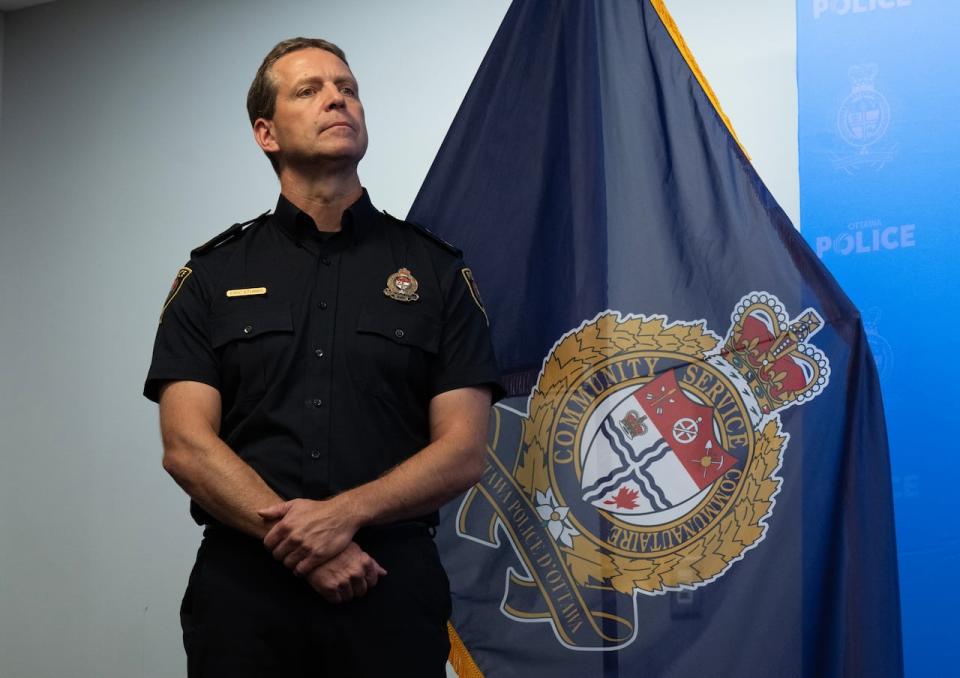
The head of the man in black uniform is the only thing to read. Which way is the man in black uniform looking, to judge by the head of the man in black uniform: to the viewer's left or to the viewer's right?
to the viewer's right

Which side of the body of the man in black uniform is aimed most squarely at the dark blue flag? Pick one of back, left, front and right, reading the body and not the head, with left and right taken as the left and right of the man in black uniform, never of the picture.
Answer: left

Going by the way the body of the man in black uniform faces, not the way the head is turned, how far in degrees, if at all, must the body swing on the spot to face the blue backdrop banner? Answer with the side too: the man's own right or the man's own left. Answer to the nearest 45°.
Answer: approximately 90° to the man's own left

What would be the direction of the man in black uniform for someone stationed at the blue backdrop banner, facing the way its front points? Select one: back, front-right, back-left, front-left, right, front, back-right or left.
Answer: front-right

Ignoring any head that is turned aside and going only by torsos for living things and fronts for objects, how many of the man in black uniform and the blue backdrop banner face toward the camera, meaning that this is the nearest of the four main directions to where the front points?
2

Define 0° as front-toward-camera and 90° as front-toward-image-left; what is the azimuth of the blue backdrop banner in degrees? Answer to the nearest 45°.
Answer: approximately 0°
